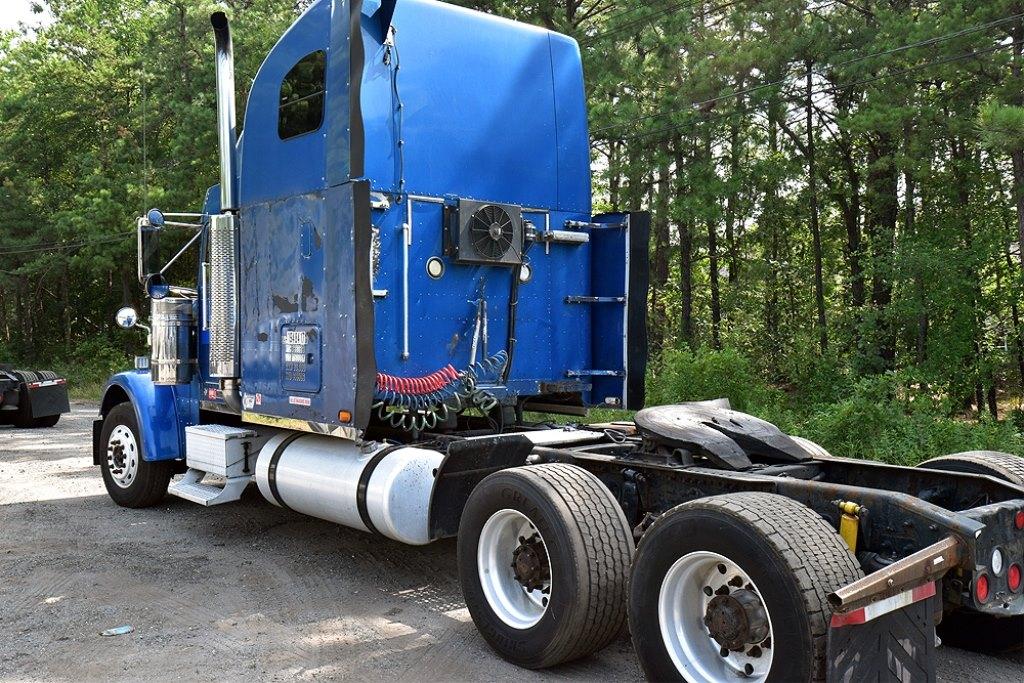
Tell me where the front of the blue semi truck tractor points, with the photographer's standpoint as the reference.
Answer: facing away from the viewer and to the left of the viewer

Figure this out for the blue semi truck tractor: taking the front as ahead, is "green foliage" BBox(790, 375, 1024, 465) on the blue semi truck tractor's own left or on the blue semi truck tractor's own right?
on the blue semi truck tractor's own right

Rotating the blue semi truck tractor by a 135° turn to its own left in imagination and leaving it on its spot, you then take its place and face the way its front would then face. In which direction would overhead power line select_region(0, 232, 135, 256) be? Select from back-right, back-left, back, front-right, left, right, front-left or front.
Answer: back-right

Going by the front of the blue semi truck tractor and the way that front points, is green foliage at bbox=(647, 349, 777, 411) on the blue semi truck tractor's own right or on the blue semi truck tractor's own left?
on the blue semi truck tractor's own right

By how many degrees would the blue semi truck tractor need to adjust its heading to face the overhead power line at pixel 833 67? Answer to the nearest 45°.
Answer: approximately 90° to its right
